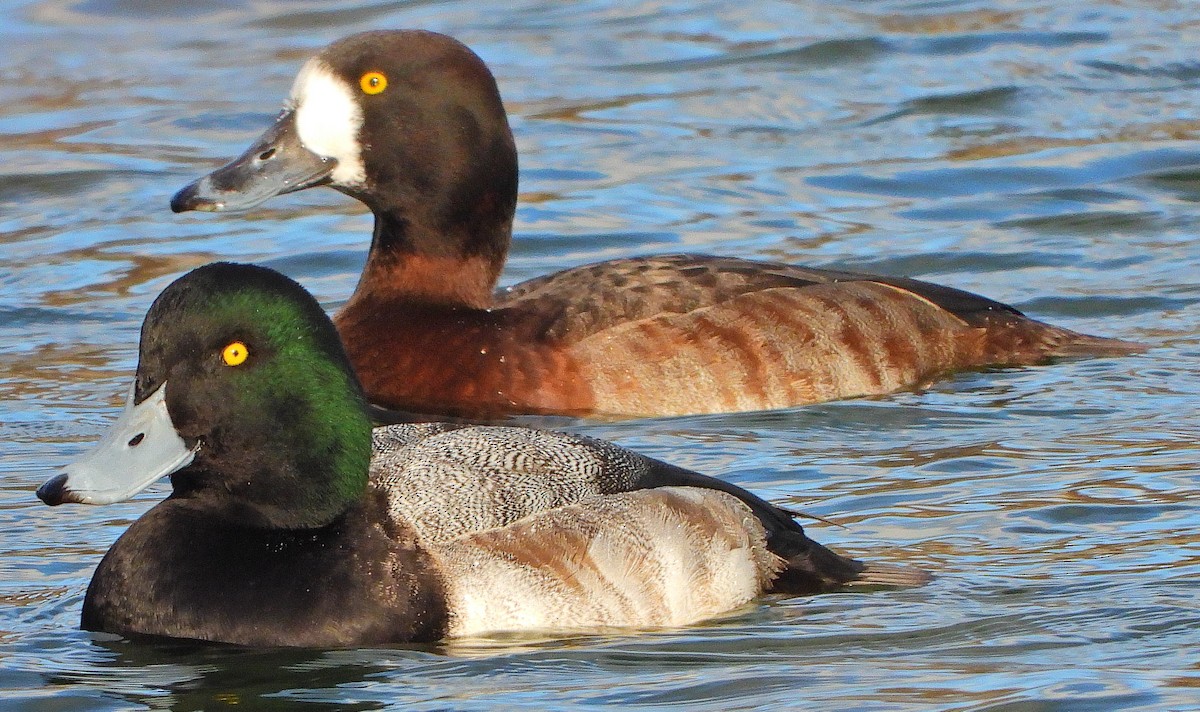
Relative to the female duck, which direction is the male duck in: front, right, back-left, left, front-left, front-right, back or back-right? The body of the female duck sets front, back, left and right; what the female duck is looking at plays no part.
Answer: left

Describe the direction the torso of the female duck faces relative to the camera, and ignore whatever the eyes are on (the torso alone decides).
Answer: to the viewer's left

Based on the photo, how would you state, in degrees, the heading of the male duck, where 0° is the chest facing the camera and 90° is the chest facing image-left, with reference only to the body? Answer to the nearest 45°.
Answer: approximately 90°

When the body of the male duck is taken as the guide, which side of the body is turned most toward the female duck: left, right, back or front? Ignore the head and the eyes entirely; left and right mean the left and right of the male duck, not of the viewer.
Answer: right
